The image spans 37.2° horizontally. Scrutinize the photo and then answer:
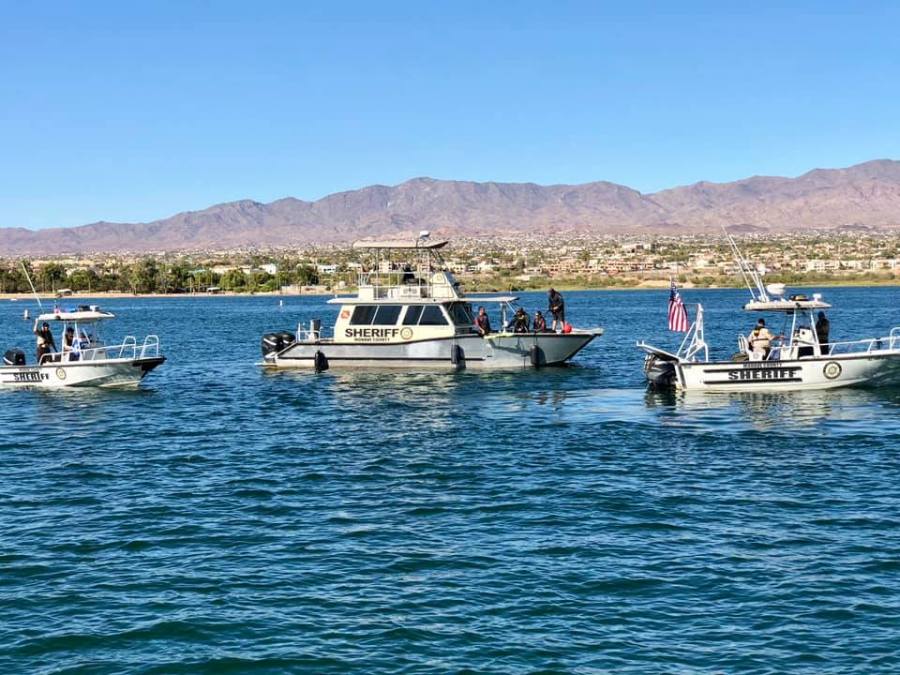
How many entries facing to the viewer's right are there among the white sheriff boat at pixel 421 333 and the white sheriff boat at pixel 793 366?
2

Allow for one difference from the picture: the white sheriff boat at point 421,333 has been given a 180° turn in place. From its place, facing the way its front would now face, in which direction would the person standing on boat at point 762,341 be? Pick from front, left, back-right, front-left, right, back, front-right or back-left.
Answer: back-left

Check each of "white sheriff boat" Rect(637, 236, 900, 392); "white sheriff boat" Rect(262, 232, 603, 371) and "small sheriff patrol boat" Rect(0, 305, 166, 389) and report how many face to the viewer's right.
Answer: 3

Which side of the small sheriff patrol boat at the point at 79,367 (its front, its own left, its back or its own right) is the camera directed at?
right

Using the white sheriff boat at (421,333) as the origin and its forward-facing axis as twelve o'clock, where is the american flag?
The american flag is roughly at 2 o'clock from the white sheriff boat.

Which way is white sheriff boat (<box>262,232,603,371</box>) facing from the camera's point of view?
to the viewer's right

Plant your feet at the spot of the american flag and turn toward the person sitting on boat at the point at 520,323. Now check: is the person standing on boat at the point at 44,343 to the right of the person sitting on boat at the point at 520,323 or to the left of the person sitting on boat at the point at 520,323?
left

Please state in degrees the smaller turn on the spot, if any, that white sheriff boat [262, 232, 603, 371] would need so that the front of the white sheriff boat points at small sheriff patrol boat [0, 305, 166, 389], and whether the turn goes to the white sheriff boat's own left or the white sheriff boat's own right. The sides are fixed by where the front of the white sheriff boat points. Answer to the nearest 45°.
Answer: approximately 135° to the white sheriff boat's own right

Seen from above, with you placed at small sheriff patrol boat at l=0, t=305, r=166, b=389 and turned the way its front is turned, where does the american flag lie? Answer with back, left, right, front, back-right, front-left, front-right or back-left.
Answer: front-right

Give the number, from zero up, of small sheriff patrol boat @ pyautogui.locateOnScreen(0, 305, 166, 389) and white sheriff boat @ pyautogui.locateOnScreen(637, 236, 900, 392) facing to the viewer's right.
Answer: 2

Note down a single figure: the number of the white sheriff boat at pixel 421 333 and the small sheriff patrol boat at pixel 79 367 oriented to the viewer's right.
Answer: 2

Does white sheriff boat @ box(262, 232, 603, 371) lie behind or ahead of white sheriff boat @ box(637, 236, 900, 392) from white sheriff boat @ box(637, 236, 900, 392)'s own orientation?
behind

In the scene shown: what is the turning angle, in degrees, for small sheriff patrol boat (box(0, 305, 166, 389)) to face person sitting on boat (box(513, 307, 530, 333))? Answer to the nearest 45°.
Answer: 0° — it already faces them

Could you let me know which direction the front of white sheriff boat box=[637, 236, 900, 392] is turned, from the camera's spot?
facing to the right of the viewer

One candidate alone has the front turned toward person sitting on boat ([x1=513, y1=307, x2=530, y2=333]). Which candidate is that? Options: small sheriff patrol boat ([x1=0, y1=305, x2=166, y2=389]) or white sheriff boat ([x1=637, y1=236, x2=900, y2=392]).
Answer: the small sheriff patrol boat
